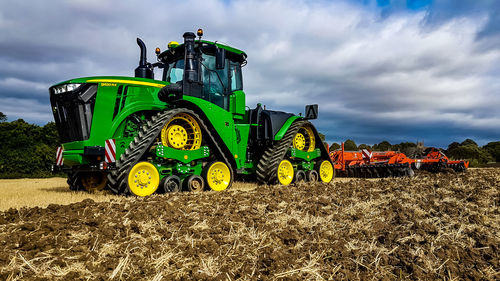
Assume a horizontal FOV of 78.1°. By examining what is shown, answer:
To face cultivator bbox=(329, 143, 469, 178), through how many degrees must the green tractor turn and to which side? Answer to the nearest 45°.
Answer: approximately 180°

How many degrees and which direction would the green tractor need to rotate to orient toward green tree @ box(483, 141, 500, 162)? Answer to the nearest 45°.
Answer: approximately 180°

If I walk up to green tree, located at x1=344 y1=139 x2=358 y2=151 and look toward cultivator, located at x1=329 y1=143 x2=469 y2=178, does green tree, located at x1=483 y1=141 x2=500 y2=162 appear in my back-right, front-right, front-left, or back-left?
back-left

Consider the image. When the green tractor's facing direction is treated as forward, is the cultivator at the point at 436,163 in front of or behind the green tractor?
behind

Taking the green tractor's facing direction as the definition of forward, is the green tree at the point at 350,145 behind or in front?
behind

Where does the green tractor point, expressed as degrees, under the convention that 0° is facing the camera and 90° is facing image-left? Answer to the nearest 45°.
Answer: approximately 45°
